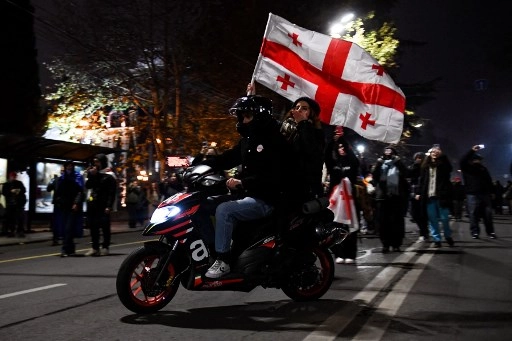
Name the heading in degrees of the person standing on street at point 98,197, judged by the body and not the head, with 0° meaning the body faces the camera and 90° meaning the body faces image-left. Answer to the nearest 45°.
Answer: approximately 45°

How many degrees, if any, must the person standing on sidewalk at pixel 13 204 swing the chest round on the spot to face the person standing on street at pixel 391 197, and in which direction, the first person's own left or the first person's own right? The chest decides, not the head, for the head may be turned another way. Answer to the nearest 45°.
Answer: approximately 45° to the first person's own left

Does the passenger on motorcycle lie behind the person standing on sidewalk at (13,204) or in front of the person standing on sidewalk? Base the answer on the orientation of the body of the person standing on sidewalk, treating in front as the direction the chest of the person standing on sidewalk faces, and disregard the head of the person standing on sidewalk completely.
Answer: in front

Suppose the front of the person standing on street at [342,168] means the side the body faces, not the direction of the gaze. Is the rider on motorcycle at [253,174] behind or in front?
in front

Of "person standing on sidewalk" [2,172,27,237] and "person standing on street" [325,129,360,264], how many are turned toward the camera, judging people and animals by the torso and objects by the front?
2

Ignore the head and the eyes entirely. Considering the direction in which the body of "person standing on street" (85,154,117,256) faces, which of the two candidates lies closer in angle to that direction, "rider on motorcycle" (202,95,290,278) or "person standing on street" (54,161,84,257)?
the rider on motorcycle

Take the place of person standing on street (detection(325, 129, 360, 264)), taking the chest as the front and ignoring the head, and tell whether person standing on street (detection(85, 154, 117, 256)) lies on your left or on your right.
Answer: on your right

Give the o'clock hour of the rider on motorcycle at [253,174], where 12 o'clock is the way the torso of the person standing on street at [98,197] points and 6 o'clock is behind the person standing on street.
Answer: The rider on motorcycle is roughly at 10 o'clock from the person standing on street.
